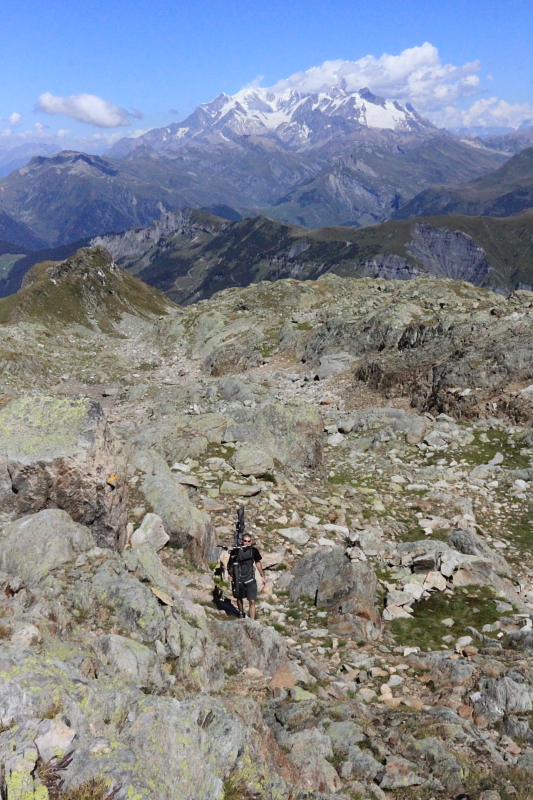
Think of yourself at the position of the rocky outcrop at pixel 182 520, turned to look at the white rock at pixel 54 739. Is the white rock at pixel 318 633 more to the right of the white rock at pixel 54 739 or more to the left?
left

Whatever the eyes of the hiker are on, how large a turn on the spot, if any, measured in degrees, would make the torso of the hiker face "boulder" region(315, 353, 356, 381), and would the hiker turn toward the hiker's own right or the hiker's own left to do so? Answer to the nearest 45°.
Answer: approximately 180°

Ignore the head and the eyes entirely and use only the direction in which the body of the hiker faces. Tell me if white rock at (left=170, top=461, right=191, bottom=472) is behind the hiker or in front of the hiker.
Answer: behind

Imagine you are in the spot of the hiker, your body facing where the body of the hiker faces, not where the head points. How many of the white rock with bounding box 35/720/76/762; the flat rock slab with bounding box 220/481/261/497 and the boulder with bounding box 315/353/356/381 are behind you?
2

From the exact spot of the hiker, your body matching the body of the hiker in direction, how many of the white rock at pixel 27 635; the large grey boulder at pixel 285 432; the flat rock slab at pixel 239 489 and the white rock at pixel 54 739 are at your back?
2

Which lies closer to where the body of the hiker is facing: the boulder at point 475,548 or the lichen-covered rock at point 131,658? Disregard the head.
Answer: the lichen-covered rock

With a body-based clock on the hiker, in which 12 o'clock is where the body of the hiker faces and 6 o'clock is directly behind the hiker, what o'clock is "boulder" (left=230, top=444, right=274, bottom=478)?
The boulder is roughly at 6 o'clock from the hiker.

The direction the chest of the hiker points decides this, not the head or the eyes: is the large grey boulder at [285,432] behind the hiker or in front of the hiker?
behind

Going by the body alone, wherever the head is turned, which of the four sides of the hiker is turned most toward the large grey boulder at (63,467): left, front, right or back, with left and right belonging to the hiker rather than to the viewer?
right

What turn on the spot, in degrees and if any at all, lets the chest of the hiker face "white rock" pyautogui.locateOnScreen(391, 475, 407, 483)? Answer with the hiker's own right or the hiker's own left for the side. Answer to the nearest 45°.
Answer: approximately 135° to the hiker's own left

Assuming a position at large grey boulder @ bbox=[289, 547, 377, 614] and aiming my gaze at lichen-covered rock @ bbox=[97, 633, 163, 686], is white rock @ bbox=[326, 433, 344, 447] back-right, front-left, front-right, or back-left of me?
back-right

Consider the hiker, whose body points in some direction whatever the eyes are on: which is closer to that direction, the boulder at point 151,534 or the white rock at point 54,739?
the white rock

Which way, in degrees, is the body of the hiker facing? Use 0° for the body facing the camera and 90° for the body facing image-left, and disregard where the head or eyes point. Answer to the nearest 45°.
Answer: approximately 0°
